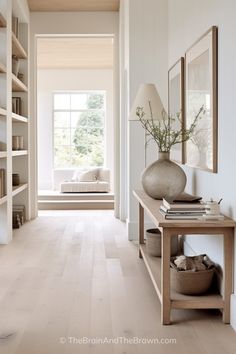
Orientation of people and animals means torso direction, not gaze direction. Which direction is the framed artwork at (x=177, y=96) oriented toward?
to the viewer's left

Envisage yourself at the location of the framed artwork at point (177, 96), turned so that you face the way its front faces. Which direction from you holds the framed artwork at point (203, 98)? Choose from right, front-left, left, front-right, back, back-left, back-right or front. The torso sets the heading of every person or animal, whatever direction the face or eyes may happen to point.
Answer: left

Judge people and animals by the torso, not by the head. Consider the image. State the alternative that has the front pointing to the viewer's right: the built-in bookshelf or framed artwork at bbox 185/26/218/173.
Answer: the built-in bookshelf

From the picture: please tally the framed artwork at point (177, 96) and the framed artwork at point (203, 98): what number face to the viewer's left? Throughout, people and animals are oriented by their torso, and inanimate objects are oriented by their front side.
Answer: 2

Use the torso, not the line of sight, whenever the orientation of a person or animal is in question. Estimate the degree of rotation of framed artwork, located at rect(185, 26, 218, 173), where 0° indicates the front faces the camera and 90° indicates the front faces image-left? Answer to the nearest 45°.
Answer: approximately 90°

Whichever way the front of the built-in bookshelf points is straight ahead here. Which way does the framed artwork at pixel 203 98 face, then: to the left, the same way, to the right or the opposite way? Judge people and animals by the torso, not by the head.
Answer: the opposite way

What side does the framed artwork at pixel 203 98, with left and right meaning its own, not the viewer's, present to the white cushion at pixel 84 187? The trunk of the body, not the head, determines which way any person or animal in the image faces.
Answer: right

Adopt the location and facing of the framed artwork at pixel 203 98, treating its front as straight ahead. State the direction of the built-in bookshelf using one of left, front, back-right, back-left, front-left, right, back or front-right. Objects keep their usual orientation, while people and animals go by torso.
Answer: front-right

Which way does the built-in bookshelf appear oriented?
to the viewer's right

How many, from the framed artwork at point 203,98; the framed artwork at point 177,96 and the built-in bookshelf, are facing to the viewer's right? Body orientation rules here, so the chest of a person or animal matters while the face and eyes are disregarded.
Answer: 1

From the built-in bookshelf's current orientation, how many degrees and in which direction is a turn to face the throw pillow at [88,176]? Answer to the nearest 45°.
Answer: approximately 90° to its left
